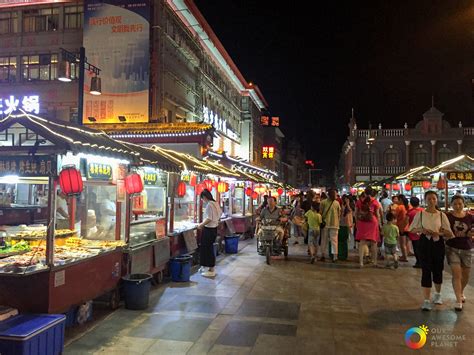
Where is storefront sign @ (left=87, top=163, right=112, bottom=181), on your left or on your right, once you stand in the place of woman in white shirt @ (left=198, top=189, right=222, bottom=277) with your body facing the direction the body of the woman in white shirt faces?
on your left

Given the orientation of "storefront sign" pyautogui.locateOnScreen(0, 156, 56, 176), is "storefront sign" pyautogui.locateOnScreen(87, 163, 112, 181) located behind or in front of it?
behind

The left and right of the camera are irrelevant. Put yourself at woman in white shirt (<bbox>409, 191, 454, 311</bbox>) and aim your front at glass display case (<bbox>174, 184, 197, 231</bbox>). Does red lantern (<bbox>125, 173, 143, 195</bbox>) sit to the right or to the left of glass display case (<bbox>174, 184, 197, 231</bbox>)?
left
